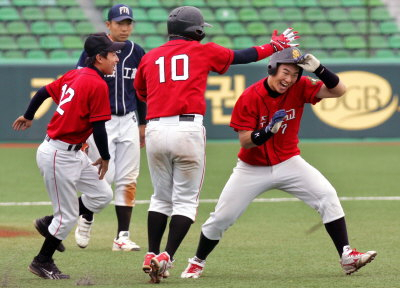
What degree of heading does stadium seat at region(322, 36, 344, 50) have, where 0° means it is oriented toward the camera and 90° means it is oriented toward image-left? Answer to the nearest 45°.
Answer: approximately 0°

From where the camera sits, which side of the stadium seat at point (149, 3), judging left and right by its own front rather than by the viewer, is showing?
front

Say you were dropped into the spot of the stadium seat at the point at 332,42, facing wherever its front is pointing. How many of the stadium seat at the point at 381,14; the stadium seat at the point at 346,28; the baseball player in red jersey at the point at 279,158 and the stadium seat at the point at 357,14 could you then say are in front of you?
1

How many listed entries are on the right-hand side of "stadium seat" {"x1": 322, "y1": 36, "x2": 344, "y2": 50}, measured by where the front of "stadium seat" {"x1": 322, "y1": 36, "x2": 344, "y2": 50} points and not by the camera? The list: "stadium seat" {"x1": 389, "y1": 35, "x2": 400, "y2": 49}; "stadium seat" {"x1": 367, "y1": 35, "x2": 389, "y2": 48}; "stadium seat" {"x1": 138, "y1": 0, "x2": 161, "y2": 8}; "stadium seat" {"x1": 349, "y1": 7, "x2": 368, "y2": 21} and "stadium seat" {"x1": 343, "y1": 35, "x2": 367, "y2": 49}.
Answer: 1

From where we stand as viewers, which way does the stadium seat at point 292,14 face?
facing the viewer

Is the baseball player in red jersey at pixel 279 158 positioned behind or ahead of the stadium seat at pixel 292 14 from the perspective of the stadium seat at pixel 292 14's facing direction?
ahead

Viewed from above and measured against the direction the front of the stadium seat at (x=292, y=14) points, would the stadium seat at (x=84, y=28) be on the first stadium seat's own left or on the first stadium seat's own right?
on the first stadium seat's own right

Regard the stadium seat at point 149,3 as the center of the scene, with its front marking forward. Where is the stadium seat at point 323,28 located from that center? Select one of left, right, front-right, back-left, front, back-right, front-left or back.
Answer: left

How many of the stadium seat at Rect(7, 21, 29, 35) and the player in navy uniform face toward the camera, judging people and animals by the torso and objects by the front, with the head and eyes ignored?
2

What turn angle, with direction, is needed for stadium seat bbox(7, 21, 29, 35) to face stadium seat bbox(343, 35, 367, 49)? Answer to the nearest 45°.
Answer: approximately 90° to its left

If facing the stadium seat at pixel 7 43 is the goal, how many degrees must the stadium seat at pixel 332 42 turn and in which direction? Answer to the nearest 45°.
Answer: approximately 90° to its right

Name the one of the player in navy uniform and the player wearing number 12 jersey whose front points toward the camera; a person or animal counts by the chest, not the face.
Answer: the player in navy uniform

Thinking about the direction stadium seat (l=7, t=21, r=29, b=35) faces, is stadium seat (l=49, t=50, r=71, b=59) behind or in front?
in front

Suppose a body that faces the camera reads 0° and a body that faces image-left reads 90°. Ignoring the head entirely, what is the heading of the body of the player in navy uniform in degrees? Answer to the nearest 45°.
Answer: approximately 0°
